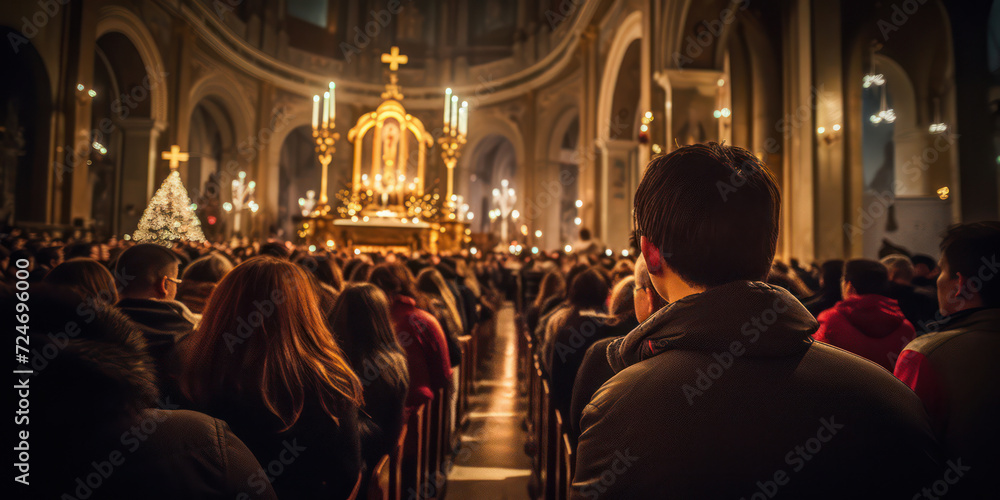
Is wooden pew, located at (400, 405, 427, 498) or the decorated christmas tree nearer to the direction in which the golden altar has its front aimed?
the wooden pew

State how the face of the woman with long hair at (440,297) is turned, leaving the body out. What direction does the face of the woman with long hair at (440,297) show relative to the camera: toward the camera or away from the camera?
away from the camera

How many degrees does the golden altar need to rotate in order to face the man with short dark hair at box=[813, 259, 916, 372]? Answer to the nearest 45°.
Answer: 0° — it already faces them

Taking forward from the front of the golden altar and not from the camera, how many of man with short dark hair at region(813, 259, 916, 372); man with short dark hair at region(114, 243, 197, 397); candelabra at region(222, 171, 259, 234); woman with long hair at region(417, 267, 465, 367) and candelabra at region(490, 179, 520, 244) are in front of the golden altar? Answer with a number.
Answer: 3

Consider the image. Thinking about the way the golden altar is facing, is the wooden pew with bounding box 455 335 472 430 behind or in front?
in front

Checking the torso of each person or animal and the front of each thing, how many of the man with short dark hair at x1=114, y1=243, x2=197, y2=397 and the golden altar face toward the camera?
1

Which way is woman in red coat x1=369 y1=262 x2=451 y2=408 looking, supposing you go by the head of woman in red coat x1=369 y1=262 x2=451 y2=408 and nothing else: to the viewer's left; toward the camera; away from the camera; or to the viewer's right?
away from the camera

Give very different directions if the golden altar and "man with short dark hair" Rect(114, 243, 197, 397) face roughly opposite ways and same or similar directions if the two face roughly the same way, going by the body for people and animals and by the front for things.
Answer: very different directions

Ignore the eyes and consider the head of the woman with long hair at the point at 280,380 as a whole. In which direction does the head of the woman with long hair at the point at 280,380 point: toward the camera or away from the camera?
away from the camera

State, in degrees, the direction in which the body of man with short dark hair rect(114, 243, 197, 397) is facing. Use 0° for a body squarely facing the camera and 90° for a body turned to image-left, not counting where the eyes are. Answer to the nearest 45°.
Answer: approximately 225°

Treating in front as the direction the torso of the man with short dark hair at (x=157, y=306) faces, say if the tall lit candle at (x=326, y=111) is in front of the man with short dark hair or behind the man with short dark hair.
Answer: in front

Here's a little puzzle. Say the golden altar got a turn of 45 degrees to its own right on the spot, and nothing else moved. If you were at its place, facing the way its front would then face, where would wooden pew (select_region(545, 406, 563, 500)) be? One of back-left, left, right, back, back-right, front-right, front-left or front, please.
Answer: front-left

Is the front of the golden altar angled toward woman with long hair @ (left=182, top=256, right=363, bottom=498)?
yes

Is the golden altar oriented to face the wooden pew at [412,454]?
yes

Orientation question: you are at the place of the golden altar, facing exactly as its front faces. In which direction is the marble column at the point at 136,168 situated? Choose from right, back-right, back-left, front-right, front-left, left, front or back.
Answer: right

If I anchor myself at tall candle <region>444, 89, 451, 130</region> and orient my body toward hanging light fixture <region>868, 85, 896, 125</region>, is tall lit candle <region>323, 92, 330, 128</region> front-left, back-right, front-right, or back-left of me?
back-right

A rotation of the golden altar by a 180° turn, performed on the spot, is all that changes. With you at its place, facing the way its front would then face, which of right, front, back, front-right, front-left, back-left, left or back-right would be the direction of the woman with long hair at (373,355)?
back

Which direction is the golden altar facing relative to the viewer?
toward the camera
